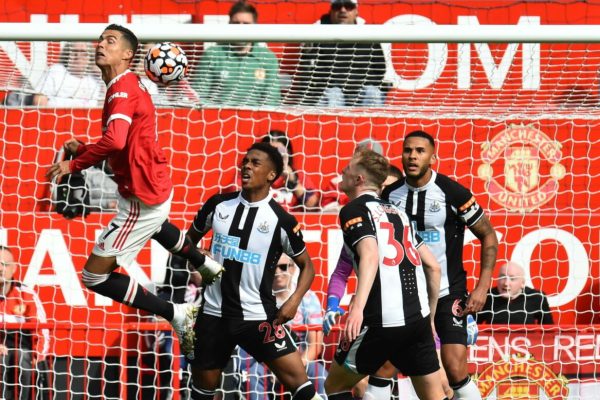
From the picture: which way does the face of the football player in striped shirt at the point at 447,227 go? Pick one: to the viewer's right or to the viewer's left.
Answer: to the viewer's left

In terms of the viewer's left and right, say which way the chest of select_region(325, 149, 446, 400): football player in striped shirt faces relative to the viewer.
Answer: facing away from the viewer and to the left of the viewer

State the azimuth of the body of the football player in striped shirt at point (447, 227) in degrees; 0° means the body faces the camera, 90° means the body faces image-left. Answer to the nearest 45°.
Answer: approximately 45°

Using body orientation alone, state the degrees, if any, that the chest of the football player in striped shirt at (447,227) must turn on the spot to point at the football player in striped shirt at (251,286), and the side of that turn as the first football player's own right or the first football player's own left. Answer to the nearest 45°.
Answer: approximately 45° to the first football player's own right

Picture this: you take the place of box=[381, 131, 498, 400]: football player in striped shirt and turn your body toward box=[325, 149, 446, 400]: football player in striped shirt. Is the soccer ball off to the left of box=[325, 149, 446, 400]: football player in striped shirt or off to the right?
right

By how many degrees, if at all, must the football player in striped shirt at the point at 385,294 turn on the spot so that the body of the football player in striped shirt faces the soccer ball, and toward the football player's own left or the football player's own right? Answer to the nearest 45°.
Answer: approximately 45° to the football player's own left

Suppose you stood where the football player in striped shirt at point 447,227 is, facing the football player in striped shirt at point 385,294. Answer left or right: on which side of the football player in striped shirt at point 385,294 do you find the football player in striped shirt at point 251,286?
right
